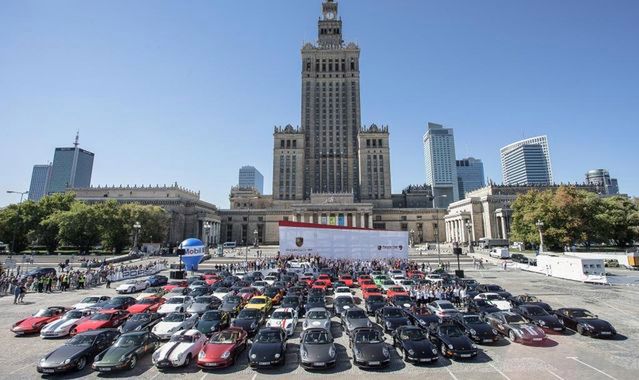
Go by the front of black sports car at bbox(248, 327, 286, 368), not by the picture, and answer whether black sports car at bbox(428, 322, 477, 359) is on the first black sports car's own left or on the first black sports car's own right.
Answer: on the first black sports car's own left

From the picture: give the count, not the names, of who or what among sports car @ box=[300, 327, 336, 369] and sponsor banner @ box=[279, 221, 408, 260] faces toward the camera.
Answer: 2

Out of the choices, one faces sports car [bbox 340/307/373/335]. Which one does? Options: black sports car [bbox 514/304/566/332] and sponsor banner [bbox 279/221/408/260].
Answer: the sponsor banner

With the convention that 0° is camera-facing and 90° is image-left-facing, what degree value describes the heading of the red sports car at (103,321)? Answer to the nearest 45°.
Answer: approximately 45°

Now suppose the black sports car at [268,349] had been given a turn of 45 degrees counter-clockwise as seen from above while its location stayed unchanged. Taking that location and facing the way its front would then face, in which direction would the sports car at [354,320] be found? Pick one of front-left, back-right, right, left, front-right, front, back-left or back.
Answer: left

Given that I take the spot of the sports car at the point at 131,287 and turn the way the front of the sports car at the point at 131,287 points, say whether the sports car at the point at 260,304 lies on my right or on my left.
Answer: on my left

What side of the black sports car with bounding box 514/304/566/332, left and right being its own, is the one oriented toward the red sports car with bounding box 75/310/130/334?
right

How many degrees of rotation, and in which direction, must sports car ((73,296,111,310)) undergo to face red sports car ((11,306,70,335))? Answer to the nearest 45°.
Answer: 0° — it already faces it
